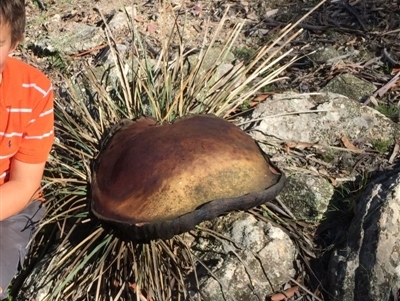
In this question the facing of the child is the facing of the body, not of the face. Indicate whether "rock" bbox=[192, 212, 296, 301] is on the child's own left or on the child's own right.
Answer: on the child's own left

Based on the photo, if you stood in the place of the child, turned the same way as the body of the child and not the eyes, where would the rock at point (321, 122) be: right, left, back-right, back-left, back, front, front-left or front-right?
back-left

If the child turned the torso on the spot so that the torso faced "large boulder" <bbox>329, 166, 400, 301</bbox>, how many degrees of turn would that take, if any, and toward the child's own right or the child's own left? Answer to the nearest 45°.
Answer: approximately 90° to the child's own left

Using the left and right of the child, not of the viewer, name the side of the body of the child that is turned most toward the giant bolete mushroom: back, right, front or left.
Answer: left

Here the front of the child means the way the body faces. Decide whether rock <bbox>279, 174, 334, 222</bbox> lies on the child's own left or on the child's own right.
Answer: on the child's own left

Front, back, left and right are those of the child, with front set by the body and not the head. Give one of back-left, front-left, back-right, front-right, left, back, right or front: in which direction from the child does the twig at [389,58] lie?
back-left

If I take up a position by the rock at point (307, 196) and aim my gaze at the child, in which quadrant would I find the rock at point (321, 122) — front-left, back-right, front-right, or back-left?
back-right

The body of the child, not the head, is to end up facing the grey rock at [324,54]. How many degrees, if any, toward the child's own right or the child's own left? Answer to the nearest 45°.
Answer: approximately 135° to the child's own left
